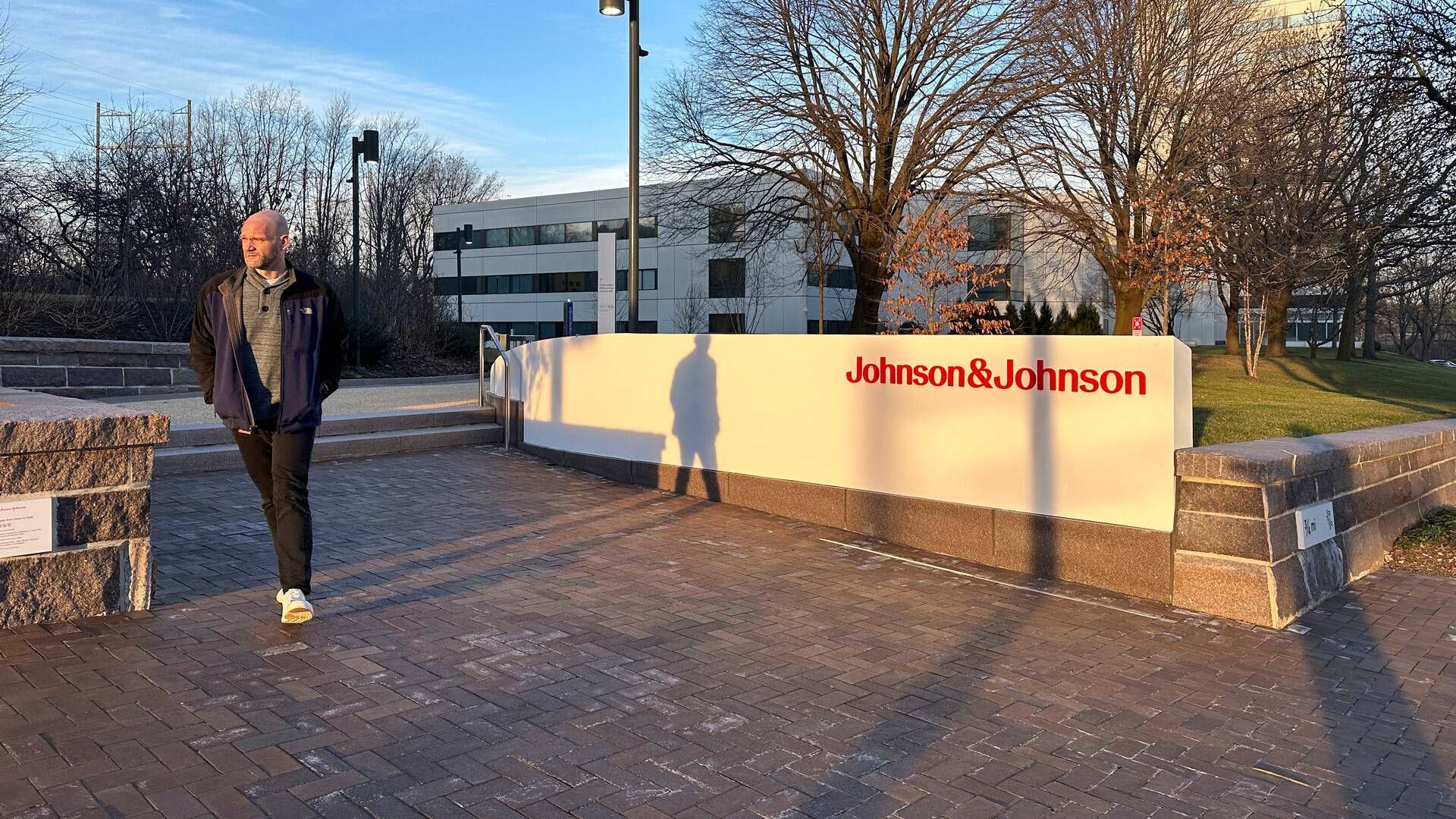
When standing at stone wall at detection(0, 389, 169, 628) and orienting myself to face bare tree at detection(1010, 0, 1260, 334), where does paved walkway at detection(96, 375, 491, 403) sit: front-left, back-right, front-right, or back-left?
front-left

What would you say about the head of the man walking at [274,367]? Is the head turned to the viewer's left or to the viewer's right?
to the viewer's left

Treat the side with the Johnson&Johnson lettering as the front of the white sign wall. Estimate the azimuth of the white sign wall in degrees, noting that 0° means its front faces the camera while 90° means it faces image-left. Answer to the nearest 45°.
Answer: approximately 45°

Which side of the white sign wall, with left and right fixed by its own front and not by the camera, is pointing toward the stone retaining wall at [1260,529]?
left

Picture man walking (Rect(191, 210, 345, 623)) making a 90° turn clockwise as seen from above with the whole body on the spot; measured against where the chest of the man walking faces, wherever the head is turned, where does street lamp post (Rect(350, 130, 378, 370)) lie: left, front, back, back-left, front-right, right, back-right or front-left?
right

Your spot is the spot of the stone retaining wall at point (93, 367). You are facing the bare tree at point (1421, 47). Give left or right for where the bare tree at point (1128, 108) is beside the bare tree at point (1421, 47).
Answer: left

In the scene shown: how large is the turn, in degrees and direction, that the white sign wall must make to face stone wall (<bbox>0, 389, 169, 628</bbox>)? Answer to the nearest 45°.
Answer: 0° — it already faces it

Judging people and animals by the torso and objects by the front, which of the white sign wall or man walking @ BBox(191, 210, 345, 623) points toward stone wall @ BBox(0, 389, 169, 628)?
the white sign wall

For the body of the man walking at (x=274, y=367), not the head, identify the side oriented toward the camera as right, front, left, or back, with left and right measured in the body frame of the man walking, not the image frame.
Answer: front

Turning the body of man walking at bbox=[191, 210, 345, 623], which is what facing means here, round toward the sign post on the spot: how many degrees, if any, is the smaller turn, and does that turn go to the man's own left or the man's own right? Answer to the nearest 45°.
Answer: approximately 135° to the man's own left

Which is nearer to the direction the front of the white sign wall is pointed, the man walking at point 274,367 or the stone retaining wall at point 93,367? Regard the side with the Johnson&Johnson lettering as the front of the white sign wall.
the man walking

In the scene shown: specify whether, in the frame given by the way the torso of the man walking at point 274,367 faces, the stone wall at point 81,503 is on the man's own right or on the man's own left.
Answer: on the man's own right

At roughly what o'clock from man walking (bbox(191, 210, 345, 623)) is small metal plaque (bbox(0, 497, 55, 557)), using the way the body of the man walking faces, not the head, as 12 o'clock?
The small metal plaque is roughly at 3 o'clock from the man walking.

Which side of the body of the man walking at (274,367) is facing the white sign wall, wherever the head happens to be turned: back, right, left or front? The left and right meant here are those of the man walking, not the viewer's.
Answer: left

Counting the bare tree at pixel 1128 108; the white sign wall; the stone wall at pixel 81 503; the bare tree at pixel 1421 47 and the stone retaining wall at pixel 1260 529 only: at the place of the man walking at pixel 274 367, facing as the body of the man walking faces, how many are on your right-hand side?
1

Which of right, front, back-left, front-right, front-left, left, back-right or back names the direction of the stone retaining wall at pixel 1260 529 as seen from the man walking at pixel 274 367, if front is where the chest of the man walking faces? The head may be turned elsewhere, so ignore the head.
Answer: left

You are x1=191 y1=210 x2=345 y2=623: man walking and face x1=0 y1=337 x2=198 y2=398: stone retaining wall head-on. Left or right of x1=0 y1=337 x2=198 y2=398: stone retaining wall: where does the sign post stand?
right
